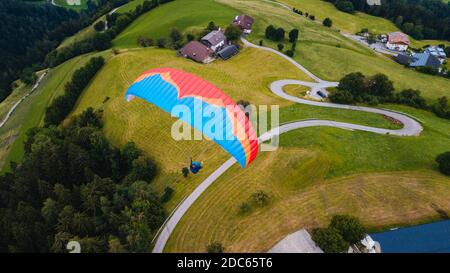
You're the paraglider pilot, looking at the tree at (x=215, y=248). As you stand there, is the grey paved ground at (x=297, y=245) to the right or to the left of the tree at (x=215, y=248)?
left

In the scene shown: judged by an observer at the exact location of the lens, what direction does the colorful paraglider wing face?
facing away from the viewer and to the right of the viewer

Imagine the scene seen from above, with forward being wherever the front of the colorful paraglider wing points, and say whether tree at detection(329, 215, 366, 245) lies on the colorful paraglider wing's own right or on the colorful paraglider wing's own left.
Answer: on the colorful paraglider wing's own right
